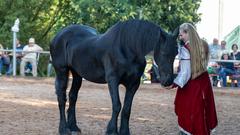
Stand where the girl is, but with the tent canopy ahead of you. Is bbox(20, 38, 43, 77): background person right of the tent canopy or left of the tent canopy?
left

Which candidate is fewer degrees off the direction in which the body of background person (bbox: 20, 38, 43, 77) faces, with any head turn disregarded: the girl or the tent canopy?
the girl

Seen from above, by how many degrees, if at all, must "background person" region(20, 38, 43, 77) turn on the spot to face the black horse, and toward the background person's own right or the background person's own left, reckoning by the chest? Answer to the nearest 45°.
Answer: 0° — they already face it

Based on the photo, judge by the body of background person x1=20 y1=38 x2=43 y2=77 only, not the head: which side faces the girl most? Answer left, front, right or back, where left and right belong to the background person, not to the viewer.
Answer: front

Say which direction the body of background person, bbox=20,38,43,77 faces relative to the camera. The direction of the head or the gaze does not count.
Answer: toward the camera

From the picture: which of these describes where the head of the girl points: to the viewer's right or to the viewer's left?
to the viewer's left

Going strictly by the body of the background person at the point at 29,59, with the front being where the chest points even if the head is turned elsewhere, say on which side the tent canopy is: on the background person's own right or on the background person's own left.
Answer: on the background person's own left

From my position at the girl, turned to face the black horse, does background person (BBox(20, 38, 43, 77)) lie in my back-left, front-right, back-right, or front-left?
front-right
